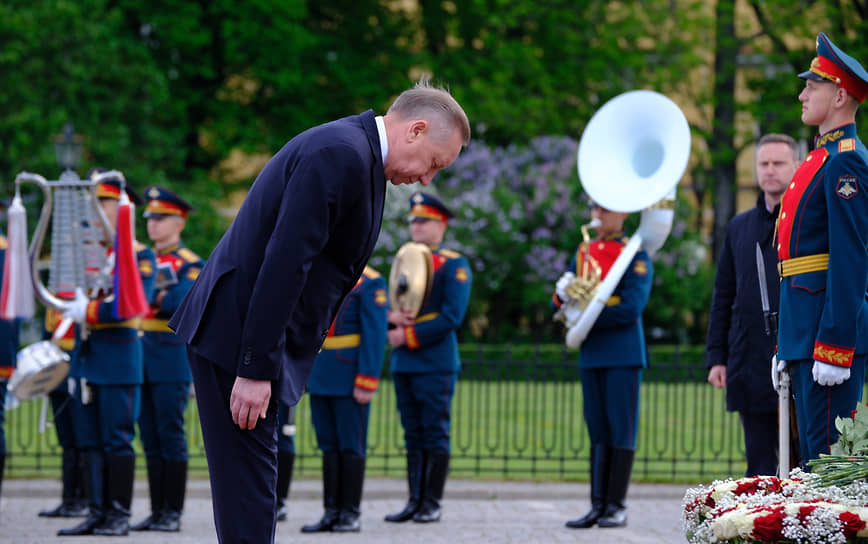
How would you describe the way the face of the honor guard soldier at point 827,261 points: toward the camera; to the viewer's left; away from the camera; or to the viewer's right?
to the viewer's left

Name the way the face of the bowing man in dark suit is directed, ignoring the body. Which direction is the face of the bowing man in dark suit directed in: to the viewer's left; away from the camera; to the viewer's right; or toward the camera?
to the viewer's right

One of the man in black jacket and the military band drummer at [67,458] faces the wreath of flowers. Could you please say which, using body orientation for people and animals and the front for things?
the man in black jacket

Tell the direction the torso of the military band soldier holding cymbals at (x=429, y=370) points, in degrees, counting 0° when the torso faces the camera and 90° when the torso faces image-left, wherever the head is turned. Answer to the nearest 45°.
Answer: approximately 45°

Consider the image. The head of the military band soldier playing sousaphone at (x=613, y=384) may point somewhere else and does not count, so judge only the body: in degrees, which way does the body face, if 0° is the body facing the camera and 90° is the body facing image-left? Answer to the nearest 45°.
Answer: approximately 45°

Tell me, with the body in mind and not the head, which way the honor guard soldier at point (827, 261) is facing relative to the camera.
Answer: to the viewer's left

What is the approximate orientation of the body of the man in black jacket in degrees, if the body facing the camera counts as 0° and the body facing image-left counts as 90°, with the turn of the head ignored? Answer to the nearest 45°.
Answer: approximately 0°

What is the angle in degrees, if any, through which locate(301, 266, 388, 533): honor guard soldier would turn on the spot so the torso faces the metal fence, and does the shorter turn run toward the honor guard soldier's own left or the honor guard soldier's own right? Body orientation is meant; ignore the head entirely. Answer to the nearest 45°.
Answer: approximately 180°

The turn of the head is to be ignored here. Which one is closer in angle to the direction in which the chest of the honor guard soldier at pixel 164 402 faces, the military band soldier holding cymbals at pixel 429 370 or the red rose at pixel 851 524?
the red rose

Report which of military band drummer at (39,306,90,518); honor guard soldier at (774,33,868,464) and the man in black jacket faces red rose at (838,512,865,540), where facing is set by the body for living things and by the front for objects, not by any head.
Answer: the man in black jacket

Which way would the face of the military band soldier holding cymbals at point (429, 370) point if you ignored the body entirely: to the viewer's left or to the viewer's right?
to the viewer's left
